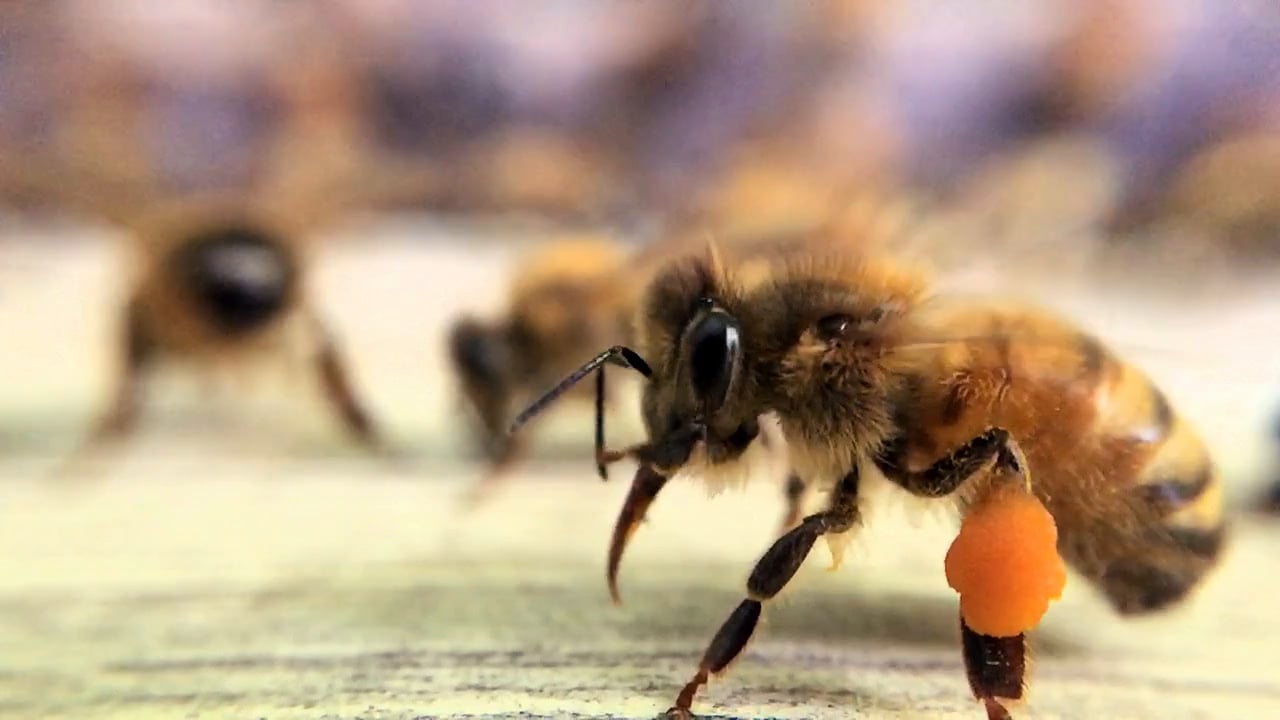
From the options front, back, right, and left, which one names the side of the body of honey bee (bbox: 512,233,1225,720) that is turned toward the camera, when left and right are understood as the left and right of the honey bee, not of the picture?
left

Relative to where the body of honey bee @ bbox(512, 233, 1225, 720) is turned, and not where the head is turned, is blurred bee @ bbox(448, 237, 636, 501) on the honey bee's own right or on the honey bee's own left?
on the honey bee's own right

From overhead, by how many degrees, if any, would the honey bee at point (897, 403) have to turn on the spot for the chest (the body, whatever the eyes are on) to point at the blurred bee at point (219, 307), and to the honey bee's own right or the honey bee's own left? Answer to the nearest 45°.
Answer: approximately 45° to the honey bee's own right

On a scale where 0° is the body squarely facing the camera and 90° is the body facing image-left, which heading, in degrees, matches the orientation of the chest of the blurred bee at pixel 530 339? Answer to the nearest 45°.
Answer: approximately 90°

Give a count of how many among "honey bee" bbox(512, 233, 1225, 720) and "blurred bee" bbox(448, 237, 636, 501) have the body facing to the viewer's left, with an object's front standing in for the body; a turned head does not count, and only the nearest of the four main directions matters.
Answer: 2
